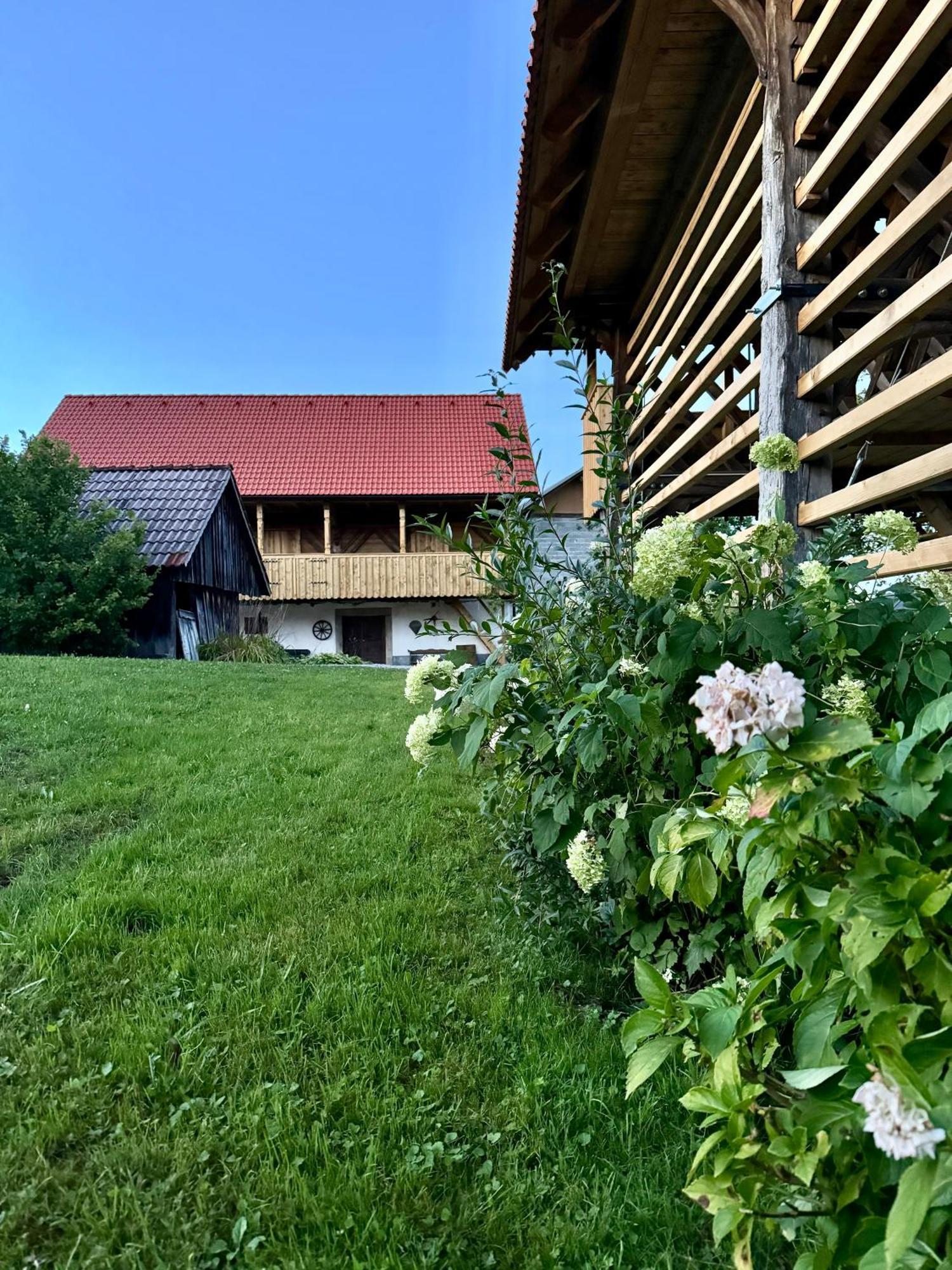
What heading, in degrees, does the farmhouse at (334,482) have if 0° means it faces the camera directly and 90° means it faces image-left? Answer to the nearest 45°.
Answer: approximately 0°

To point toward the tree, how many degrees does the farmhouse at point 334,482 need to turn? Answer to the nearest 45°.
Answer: approximately 45° to its right

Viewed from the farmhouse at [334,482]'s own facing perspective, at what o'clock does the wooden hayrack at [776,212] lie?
the wooden hayrack at [776,212] is roughly at 12 o'clock from the farmhouse at [334,482].

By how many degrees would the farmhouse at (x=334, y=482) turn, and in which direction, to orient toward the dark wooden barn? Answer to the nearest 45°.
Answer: approximately 45° to its right

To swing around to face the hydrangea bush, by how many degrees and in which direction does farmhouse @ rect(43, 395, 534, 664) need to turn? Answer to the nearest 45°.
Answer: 0° — it already faces it
